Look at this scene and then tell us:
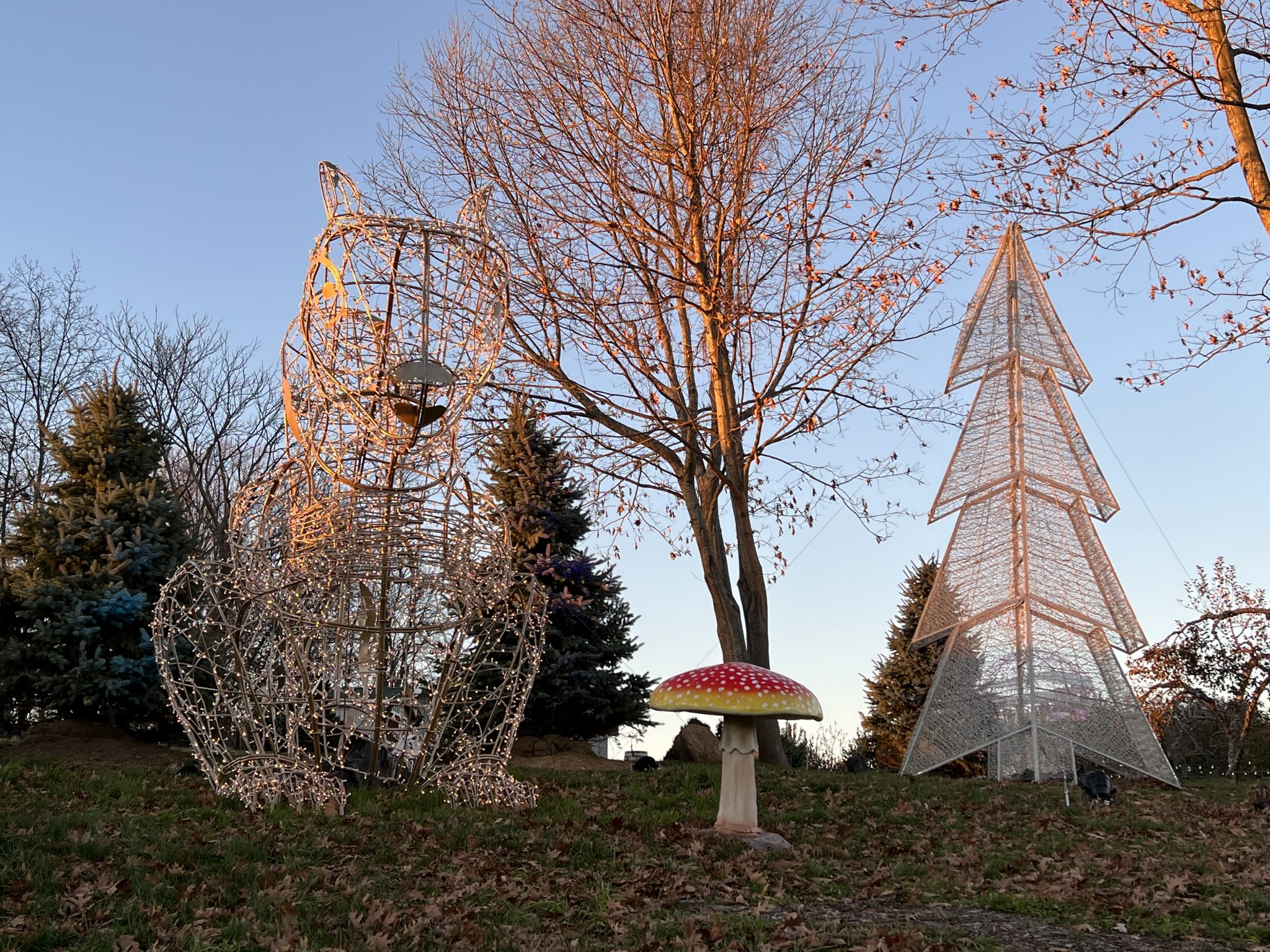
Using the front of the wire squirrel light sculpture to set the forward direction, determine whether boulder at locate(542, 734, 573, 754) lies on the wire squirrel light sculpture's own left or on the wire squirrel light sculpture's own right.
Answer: on the wire squirrel light sculpture's own left

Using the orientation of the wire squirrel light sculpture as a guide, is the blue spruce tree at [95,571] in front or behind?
behind

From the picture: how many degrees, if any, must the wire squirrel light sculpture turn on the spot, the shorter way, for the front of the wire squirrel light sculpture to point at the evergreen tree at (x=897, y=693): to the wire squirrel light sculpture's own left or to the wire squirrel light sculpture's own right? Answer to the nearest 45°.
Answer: approximately 90° to the wire squirrel light sculpture's own left

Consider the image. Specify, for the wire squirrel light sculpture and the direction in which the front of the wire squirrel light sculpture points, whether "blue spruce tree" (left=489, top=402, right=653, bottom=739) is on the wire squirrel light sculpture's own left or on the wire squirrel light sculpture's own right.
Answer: on the wire squirrel light sculpture's own left

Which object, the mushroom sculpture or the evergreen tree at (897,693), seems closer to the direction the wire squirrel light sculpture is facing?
the mushroom sculpture

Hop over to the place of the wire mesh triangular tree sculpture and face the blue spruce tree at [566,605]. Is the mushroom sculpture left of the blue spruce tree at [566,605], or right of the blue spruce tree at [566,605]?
left

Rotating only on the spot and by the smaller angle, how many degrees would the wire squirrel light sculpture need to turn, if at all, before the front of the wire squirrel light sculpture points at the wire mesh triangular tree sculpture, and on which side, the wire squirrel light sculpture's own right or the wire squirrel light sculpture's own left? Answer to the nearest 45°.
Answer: approximately 90° to the wire squirrel light sculpture's own left

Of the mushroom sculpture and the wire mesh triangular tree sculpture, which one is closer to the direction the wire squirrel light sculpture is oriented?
the mushroom sculpture

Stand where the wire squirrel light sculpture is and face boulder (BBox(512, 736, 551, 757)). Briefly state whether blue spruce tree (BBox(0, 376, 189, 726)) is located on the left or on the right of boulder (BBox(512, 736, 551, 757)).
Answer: left

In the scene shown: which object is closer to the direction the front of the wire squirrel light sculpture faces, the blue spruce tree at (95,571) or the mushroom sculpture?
the mushroom sculpture

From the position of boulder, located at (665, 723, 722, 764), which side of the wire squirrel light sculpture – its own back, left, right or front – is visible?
left

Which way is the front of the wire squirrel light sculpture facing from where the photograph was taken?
facing the viewer and to the right of the viewer

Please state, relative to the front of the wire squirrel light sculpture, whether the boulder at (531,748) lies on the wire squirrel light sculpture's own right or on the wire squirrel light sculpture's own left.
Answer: on the wire squirrel light sculpture's own left
